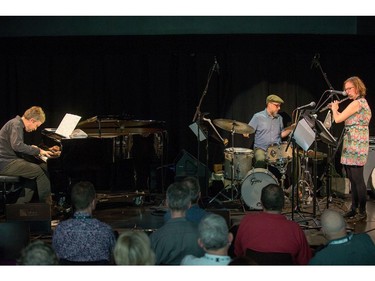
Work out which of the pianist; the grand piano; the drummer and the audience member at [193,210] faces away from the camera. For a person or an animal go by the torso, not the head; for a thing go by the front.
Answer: the audience member

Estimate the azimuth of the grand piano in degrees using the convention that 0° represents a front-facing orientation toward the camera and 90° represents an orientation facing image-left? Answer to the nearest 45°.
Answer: approximately 90°

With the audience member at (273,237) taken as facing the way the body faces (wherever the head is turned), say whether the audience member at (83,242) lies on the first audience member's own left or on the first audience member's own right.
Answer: on the first audience member's own left

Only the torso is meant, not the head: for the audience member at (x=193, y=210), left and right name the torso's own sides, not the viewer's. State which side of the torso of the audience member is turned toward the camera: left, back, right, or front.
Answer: back

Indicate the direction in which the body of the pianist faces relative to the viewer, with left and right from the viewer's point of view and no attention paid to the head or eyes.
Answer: facing to the right of the viewer

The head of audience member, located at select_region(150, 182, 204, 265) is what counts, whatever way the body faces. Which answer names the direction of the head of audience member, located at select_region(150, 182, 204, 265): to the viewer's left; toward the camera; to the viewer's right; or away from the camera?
away from the camera

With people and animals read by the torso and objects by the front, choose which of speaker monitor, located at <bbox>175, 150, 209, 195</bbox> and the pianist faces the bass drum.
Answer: the pianist

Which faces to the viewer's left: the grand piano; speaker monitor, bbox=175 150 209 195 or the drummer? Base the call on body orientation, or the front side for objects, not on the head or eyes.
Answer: the grand piano

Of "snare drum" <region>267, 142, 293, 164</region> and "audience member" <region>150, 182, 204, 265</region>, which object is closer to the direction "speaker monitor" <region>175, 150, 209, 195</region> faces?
the snare drum

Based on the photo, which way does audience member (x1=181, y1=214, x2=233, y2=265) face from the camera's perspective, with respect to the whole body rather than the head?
away from the camera

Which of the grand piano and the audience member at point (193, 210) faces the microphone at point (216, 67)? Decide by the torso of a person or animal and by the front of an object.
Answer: the audience member

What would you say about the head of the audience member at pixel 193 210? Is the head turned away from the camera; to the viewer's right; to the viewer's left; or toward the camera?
away from the camera

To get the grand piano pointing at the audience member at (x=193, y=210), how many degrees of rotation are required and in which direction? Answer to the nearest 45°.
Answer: approximately 90° to its left

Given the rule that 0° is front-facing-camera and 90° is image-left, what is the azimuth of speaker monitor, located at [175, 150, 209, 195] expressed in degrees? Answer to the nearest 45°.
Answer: approximately 225°

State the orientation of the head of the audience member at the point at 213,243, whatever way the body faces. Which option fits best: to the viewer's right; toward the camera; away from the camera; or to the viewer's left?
away from the camera

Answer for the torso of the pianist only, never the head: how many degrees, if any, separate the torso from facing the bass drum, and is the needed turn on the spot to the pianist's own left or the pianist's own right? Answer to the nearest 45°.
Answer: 0° — they already face it
